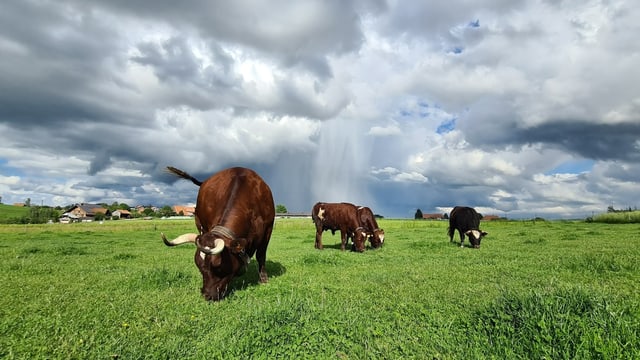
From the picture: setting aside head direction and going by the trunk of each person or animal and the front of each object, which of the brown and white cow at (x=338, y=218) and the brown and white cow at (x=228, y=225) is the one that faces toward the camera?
the brown and white cow at (x=228, y=225)

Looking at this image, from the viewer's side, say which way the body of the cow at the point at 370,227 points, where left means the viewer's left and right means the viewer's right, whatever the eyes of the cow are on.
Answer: facing the viewer and to the right of the viewer

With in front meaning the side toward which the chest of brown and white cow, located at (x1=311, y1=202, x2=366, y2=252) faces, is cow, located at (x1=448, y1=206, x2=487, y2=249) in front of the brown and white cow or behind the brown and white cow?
in front

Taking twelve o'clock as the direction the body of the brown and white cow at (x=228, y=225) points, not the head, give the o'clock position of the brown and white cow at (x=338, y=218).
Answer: the brown and white cow at (x=338, y=218) is roughly at 7 o'clock from the brown and white cow at (x=228, y=225).

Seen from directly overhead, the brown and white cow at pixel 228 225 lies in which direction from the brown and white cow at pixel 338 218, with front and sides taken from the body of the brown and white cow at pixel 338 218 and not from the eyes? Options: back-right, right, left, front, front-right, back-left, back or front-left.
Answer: right

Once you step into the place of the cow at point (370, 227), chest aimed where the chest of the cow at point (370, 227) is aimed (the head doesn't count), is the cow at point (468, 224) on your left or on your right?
on your left

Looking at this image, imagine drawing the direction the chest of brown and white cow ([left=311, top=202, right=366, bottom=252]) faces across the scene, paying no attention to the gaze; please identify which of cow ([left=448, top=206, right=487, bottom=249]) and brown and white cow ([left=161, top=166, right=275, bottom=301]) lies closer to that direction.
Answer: the cow

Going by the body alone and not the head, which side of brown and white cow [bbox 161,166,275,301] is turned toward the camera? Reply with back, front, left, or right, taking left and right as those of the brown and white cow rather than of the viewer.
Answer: front

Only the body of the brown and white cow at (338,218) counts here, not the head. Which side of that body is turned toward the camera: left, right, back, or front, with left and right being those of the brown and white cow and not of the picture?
right

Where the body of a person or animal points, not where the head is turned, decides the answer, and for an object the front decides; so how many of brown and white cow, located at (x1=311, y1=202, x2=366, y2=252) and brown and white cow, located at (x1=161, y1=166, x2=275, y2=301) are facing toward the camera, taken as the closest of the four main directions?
1

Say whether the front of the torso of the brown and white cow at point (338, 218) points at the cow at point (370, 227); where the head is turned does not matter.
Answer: yes
